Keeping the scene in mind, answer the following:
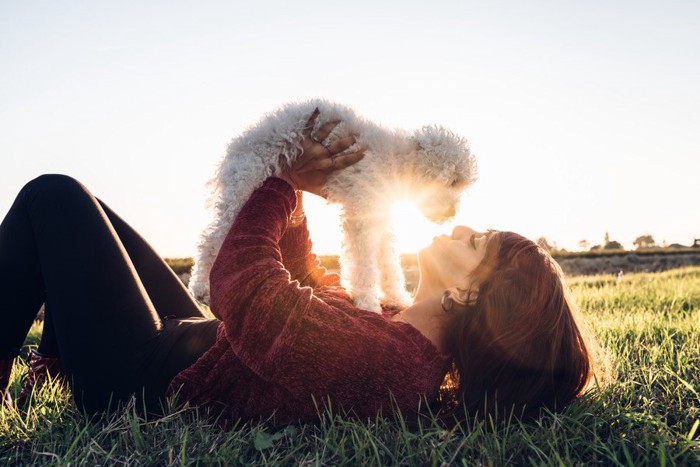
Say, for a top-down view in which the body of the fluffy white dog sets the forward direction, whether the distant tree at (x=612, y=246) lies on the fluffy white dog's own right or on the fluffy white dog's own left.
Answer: on the fluffy white dog's own left

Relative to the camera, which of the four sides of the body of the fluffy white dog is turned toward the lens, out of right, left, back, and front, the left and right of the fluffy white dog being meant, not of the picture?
right
